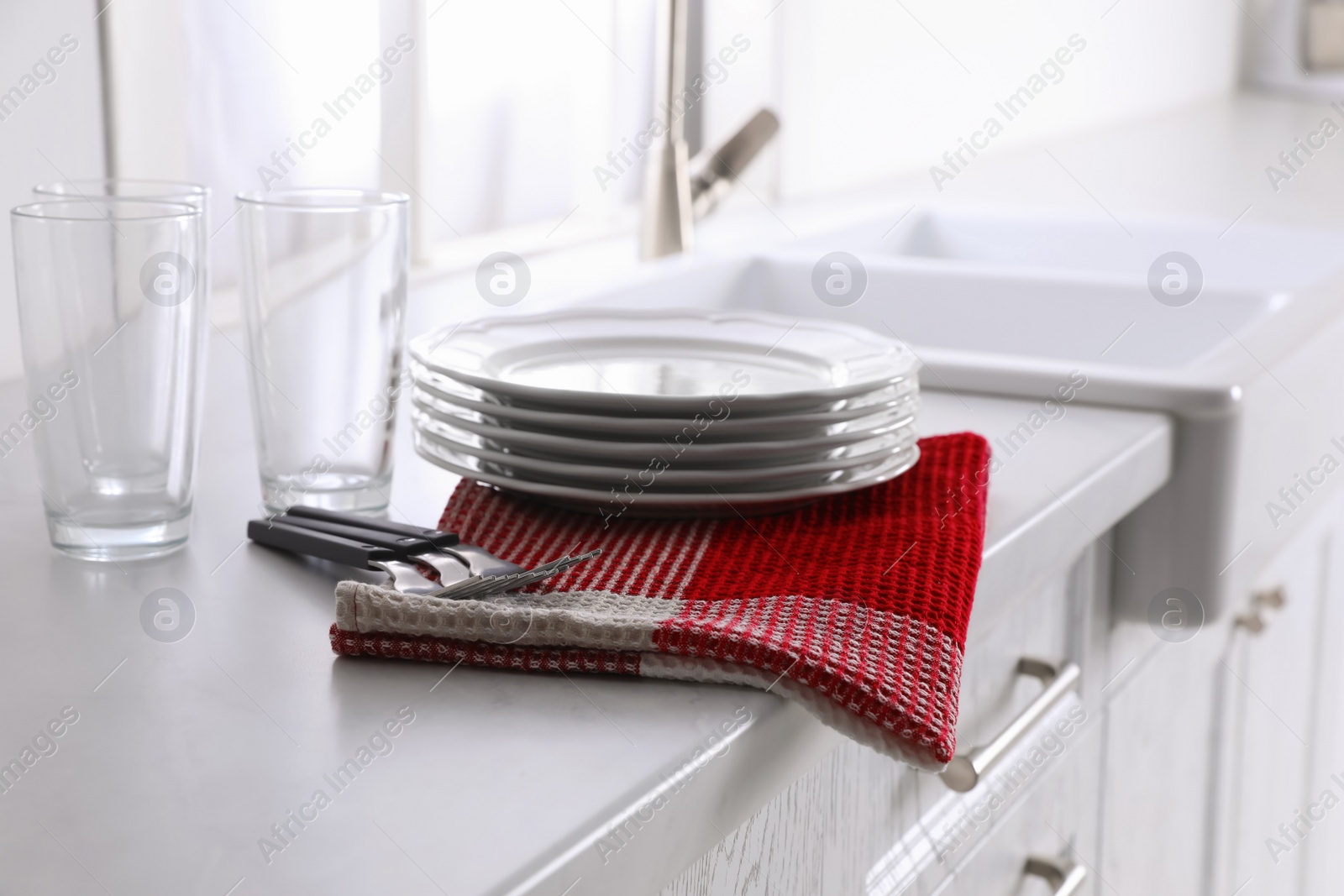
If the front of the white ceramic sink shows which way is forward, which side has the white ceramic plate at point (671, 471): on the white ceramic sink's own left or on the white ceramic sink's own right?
on the white ceramic sink's own right

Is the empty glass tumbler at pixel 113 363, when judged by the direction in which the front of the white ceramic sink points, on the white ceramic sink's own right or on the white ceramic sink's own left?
on the white ceramic sink's own right

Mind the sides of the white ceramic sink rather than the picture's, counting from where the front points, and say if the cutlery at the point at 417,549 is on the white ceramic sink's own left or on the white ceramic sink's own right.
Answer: on the white ceramic sink's own right

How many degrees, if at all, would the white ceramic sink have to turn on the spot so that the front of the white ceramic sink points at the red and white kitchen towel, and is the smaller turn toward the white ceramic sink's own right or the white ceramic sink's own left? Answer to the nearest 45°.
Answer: approximately 45° to the white ceramic sink's own right

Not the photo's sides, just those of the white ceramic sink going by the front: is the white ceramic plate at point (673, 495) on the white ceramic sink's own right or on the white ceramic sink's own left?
on the white ceramic sink's own right

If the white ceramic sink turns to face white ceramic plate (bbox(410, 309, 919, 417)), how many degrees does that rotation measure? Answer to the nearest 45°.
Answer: approximately 90° to its right

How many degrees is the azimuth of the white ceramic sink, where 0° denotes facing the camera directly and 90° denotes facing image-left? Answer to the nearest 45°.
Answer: approximately 315°

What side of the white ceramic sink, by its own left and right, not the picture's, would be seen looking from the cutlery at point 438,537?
right
